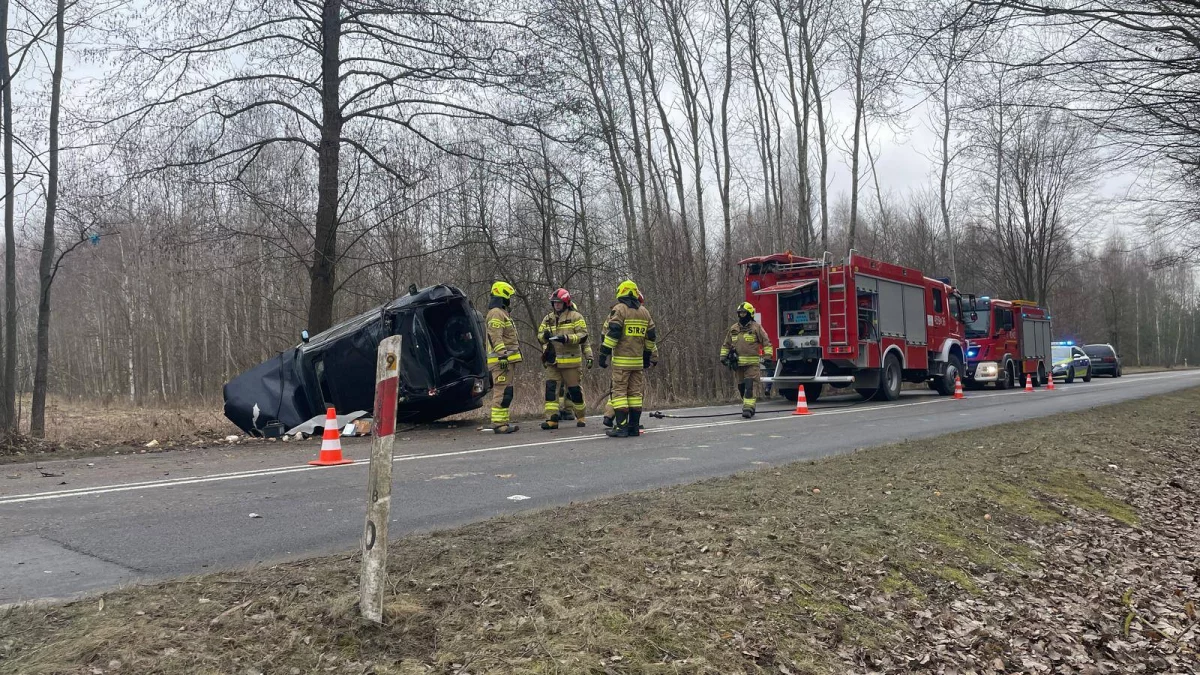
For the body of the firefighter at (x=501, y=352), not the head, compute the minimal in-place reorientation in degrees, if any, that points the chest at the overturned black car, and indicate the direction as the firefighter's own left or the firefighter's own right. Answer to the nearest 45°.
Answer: approximately 180°

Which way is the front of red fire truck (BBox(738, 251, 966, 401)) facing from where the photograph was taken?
facing away from the viewer and to the right of the viewer

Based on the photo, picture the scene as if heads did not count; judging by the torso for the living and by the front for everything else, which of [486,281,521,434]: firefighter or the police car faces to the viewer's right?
the firefighter

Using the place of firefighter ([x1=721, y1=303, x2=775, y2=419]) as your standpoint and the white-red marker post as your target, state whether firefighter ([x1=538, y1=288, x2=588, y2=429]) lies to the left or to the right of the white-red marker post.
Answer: right

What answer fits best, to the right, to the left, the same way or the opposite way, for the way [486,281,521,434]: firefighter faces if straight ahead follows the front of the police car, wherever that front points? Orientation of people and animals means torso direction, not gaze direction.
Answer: the opposite way

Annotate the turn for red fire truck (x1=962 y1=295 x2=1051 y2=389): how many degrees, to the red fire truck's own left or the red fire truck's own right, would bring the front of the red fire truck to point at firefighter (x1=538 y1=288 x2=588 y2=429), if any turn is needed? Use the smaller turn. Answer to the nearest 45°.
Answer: approximately 45° to the red fire truck's own left

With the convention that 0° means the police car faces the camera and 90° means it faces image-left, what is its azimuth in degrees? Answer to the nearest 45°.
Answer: approximately 45°

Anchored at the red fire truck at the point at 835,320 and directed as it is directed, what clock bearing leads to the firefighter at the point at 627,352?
The firefighter is roughly at 5 o'clock from the red fire truck.

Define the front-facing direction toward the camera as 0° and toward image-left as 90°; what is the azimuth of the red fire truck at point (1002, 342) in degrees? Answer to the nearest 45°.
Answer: approximately 45°

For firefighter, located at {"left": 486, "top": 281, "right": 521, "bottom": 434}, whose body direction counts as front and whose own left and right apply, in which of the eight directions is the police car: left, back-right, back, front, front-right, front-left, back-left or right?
front-left

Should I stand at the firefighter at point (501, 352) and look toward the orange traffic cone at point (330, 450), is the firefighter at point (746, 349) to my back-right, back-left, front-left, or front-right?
back-left

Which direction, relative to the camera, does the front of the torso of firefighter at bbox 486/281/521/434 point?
to the viewer's right

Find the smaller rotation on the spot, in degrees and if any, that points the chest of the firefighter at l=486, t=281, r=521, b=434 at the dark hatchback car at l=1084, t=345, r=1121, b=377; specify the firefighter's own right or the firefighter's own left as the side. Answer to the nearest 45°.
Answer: approximately 45° to the firefighter's own left

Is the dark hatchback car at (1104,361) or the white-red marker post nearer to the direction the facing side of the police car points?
the white-red marker post

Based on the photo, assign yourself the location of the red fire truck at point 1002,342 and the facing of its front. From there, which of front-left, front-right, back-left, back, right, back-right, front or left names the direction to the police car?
back-right

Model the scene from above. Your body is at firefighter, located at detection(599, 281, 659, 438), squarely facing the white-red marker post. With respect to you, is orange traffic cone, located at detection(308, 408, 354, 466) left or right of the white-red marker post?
right
